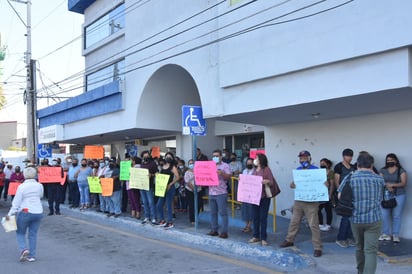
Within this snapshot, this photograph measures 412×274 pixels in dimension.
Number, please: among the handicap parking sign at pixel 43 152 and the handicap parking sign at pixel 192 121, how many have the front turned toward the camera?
2

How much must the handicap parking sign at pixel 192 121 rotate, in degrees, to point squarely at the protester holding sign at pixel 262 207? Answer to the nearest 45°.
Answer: approximately 45° to its left

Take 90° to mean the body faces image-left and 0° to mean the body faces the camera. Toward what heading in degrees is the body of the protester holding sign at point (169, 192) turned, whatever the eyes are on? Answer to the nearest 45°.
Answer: approximately 45°

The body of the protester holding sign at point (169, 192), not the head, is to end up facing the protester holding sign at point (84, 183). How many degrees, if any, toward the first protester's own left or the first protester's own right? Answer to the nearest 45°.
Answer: approximately 90° to the first protester's own right

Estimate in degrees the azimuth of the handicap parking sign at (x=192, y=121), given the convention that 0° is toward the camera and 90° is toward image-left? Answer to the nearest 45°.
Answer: approximately 0°

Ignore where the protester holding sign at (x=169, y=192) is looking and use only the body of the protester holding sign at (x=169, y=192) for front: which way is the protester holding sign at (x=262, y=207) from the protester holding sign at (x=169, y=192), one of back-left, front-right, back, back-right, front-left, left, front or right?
left
